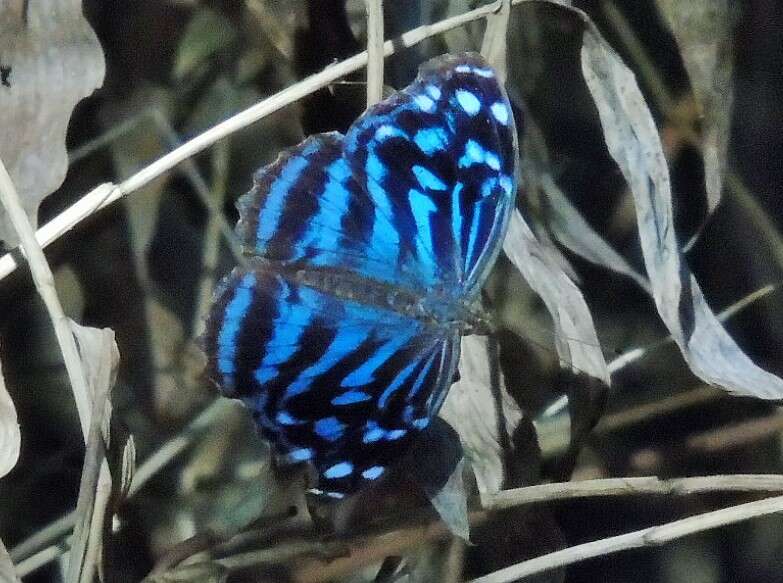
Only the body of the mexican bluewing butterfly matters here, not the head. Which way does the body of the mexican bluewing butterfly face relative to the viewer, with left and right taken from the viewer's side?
facing to the right of the viewer
